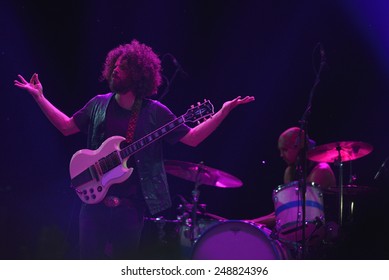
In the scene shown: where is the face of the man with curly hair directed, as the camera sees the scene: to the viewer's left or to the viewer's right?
to the viewer's left

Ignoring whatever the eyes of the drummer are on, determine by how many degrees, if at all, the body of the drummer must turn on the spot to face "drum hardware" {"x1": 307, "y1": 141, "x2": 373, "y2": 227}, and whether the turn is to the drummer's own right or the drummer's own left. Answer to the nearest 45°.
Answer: approximately 90° to the drummer's own left

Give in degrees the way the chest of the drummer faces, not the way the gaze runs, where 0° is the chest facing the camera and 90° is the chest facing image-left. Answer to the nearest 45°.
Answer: approximately 45°
